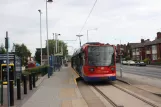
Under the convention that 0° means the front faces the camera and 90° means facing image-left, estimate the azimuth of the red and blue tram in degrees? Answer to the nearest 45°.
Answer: approximately 0°
